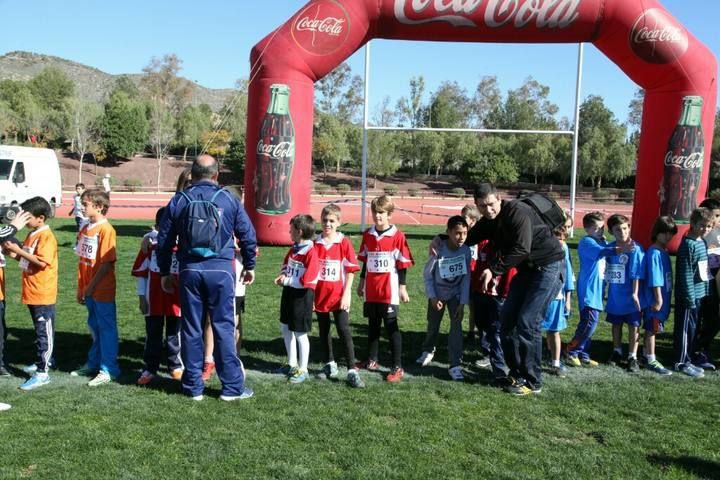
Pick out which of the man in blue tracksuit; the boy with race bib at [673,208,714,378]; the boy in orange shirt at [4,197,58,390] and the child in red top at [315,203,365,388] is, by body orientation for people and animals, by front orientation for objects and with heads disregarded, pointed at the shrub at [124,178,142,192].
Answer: the man in blue tracksuit

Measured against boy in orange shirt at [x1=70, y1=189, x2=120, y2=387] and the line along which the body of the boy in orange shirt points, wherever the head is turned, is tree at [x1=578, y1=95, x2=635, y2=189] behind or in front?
behind

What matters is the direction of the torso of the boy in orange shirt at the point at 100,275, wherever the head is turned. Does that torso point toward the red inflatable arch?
no

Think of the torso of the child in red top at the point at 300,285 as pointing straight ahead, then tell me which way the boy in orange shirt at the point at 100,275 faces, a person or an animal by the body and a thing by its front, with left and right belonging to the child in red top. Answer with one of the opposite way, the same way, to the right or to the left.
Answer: the same way

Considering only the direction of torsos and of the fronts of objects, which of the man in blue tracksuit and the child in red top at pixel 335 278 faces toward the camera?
the child in red top

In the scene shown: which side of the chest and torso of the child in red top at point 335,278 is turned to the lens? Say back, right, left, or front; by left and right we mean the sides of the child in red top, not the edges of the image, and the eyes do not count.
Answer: front

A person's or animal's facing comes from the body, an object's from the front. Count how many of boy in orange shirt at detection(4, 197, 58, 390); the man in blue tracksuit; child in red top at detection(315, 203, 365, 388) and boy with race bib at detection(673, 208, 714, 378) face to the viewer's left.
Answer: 1

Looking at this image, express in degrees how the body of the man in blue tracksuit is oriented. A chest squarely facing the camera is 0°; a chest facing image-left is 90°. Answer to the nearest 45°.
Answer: approximately 180°

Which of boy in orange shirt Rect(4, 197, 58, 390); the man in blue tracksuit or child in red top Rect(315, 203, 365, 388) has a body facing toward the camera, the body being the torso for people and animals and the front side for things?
the child in red top

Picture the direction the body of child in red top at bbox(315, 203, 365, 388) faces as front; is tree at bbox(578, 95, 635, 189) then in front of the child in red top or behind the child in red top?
behind

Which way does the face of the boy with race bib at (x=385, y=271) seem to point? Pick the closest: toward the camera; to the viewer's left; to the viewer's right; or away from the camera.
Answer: toward the camera

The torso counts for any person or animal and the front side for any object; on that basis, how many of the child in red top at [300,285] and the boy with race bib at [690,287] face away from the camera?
0
